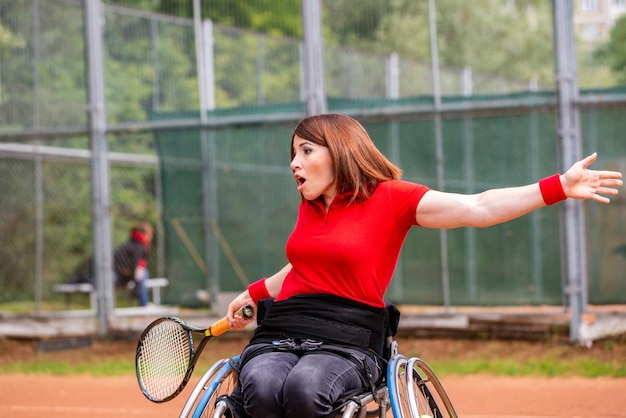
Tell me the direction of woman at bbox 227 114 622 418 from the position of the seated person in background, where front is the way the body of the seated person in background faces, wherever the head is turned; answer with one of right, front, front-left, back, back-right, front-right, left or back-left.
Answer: right

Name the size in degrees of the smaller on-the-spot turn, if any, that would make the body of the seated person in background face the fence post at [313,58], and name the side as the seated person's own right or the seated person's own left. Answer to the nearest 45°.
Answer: approximately 45° to the seated person's own right

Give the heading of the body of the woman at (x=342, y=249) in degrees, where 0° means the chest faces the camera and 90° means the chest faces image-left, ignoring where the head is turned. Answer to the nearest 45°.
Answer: approximately 45°

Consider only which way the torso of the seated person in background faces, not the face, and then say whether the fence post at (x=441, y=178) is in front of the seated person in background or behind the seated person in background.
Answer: in front

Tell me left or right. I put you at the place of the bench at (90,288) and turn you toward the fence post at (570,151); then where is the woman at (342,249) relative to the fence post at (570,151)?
right

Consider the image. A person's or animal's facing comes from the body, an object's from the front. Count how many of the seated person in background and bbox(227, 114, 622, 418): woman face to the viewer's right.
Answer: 1

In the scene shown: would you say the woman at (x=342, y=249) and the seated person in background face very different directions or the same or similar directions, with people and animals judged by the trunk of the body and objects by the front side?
very different directions

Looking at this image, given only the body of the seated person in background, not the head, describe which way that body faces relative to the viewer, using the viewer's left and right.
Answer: facing to the right of the viewer

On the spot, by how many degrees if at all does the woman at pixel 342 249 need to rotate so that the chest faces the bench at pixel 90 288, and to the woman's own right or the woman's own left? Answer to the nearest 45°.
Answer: approximately 90° to the woman's own right

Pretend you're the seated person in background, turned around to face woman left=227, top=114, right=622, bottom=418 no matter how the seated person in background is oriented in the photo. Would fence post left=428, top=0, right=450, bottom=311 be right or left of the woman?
left
